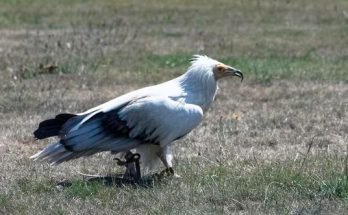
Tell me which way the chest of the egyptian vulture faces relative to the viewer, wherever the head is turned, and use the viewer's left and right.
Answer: facing to the right of the viewer
